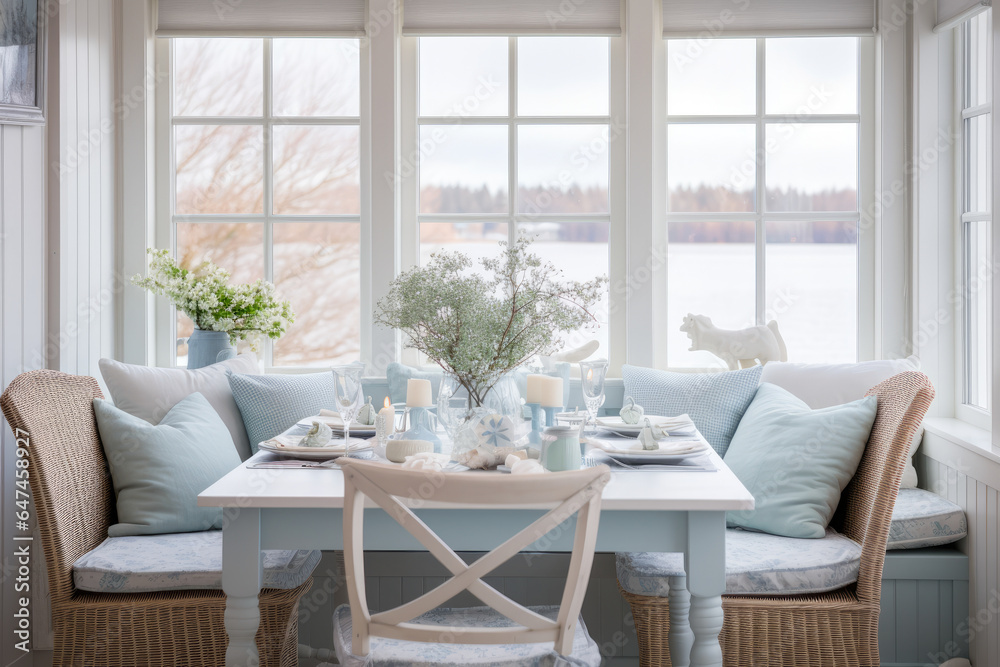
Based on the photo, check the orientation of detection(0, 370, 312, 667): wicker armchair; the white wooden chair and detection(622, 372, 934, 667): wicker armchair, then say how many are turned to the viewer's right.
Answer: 1

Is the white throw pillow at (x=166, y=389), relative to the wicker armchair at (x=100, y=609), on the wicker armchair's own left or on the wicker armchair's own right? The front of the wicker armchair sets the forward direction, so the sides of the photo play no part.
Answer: on the wicker armchair's own left

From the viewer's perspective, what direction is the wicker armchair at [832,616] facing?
to the viewer's left

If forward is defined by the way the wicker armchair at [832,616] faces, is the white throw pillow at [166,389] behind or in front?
in front

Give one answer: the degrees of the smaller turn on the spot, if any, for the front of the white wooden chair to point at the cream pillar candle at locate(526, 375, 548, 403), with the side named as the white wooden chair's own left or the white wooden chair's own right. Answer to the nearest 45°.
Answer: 0° — it already faces it

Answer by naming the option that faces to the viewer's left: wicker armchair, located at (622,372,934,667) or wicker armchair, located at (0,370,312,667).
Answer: wicker armchair, located at (622,372,934,667)

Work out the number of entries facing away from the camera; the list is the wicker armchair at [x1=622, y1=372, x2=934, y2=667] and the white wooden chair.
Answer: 1

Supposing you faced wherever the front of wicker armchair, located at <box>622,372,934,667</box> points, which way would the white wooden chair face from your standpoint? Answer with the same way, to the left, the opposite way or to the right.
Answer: to the right

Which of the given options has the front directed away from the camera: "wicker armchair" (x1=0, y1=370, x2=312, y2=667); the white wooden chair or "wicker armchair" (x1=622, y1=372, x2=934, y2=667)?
the white wooden chair

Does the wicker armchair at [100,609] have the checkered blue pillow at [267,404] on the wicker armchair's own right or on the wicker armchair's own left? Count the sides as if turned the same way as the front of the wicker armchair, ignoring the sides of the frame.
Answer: on the wicker armchair's own left

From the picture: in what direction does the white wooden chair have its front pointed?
away from the camera

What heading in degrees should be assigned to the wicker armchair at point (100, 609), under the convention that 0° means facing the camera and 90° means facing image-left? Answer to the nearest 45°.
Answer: approximately 270°

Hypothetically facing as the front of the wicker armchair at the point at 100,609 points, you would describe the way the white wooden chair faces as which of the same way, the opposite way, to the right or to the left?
to the left
